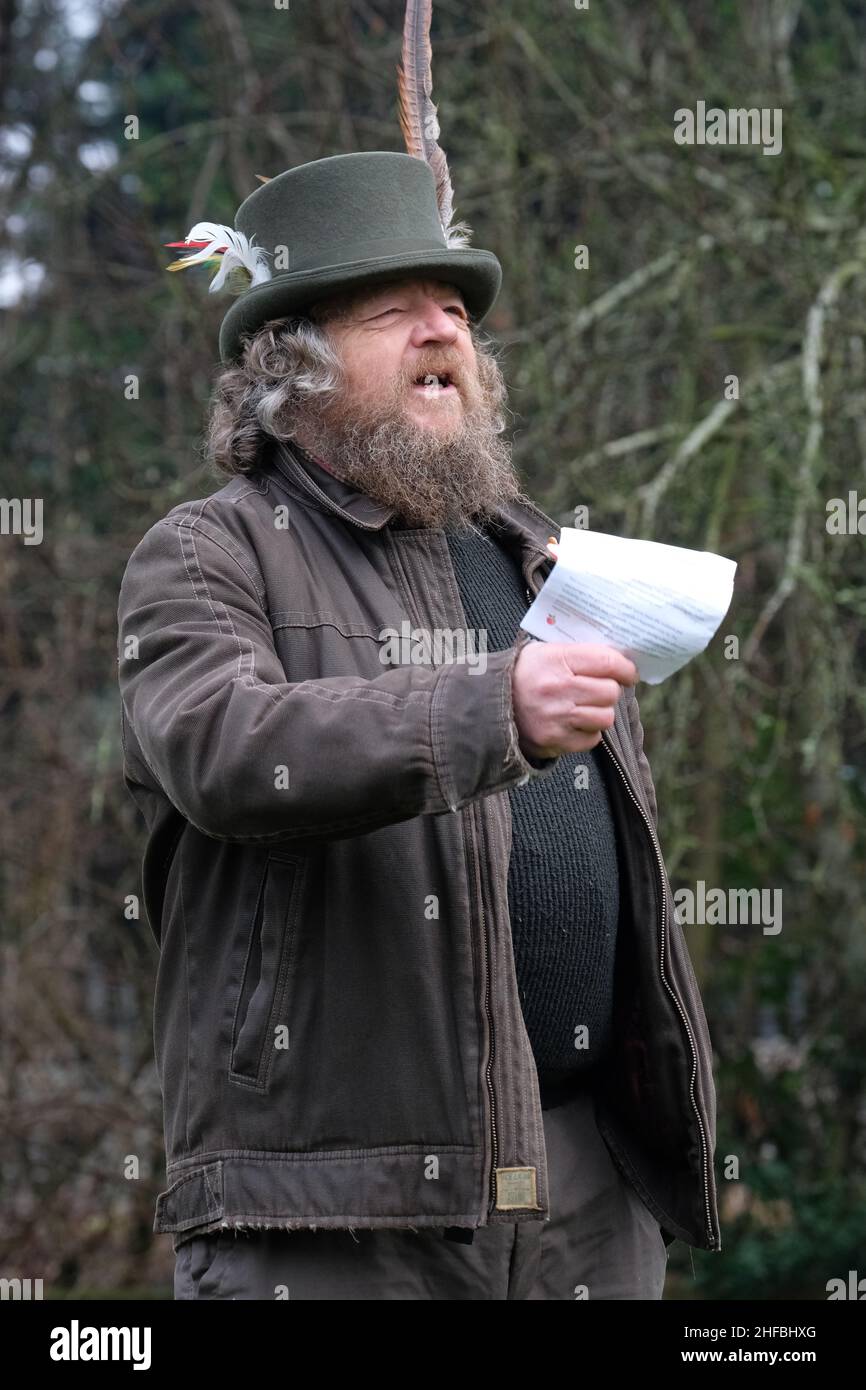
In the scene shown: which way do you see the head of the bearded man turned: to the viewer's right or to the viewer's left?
to the viewer's right

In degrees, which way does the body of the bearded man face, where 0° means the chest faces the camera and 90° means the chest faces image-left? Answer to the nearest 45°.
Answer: approximately 315°
